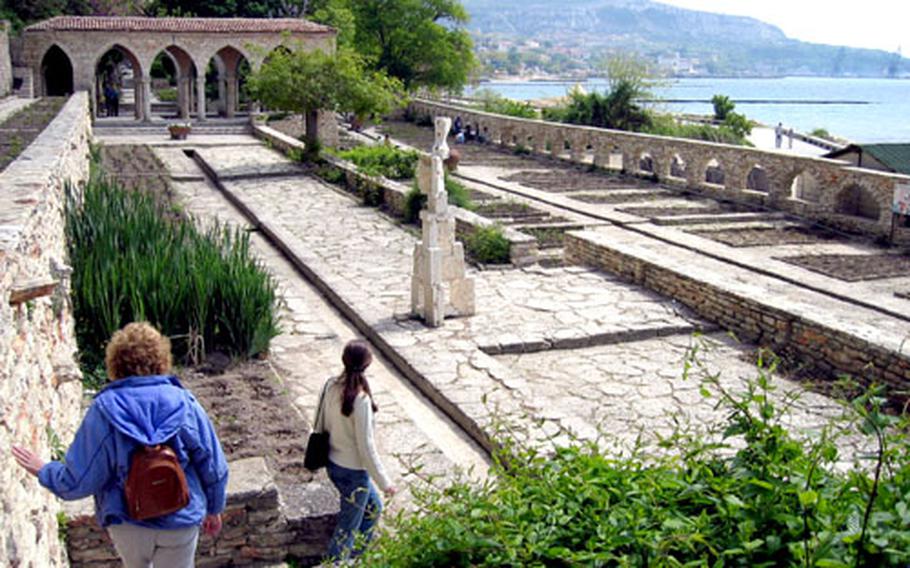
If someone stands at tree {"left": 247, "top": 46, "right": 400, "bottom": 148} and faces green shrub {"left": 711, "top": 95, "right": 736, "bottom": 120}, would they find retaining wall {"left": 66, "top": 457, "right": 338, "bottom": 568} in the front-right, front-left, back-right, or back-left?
back-right

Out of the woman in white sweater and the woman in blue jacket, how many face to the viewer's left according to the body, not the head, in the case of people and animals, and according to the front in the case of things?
0

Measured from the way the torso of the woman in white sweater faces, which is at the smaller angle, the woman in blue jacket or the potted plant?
the potted plant

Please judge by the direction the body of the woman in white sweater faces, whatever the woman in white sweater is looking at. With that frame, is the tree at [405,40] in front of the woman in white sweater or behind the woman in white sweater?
in front

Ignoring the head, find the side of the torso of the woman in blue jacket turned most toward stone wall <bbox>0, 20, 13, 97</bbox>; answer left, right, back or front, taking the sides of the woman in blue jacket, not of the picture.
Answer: front

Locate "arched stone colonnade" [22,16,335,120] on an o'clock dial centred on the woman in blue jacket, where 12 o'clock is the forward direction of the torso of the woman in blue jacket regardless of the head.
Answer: The arched stone colonnade is roughly at 12 o'clock from the woman in blue jacket.

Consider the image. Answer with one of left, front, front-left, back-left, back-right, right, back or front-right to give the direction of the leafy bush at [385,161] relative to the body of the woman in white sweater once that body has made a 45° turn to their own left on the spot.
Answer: front

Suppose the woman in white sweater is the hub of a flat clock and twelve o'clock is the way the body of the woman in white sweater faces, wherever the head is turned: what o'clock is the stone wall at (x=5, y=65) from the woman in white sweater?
The stone wall is roughly at 10 o'clock from the woman in white sweater.

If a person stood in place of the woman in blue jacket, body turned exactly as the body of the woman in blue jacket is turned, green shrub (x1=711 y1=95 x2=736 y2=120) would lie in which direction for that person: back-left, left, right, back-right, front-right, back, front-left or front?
front-right

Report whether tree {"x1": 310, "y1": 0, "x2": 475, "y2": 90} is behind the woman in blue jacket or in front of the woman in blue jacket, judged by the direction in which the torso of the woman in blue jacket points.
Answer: in front

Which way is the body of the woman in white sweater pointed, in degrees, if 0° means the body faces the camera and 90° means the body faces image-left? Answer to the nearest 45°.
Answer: approximately 225°

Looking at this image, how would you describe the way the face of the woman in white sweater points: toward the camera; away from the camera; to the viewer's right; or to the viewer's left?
away from the camera

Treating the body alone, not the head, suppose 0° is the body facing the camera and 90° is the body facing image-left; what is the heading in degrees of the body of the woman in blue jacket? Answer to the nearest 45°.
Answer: approximately 180°

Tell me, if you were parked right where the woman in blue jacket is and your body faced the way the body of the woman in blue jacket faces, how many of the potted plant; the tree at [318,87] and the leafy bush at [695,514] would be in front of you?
2

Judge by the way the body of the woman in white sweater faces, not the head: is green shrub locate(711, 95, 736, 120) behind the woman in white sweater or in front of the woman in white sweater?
in front
